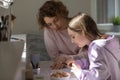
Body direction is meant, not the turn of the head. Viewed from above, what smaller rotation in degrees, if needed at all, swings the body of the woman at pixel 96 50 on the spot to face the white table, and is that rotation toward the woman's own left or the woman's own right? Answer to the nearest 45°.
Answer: approximately 45° to the woman's own right

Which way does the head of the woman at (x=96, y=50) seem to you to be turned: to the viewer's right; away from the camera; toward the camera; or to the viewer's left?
to the viewer's left

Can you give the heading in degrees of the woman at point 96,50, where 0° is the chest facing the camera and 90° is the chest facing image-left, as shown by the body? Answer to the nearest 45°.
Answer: approximately 90°

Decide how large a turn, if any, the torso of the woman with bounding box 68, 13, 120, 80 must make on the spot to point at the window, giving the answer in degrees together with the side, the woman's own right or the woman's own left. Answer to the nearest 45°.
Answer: approximately 90° to the woman's own right

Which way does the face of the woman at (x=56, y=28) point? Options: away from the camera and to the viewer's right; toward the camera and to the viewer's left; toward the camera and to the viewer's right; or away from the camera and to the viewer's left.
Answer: toward the camera and to the viewer's right
